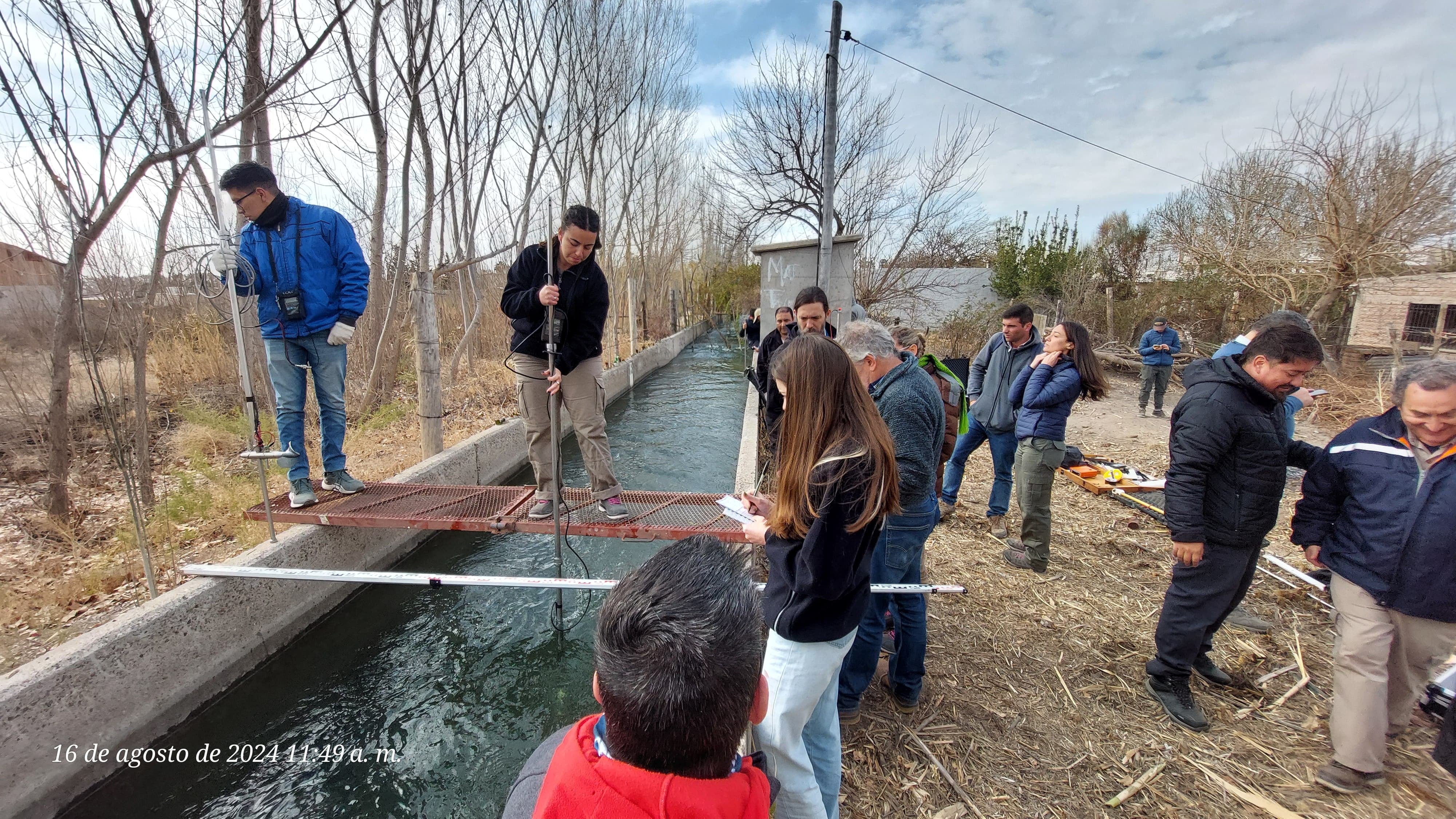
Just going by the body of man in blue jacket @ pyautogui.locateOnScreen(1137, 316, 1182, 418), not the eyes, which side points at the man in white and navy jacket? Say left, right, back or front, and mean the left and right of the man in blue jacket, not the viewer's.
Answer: front

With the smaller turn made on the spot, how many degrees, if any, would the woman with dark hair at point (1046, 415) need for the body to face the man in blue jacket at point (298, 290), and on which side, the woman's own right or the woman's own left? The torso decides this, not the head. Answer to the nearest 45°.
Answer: approximately 45° to the woman's own left

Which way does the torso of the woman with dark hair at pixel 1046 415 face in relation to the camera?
to the viewer's left

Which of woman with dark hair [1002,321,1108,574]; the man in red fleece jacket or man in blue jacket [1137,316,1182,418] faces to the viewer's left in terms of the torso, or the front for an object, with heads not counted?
the woman with dark hair

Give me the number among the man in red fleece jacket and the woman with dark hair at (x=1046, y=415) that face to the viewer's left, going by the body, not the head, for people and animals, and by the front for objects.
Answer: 1

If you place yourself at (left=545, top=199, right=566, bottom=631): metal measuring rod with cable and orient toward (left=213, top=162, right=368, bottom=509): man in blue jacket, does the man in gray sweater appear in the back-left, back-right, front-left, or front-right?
back-left

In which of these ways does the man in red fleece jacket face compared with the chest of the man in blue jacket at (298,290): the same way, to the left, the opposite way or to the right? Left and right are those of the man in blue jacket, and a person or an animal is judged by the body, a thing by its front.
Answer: the opposite way

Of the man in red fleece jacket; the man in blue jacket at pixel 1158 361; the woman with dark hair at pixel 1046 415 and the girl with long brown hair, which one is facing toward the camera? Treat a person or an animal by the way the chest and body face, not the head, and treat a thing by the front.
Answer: the man in blue jacket

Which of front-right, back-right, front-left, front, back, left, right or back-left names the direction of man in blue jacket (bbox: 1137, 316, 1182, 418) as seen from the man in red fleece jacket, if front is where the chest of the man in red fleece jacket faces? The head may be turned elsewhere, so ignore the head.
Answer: front-right

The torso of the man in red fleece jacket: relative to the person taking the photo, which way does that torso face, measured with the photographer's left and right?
facing away from the viewer

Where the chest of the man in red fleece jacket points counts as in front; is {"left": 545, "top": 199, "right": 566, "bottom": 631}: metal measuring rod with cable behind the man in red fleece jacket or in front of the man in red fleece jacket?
in front

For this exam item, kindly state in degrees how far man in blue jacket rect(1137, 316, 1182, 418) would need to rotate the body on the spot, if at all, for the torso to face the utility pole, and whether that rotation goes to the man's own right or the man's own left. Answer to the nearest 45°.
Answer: approximately 45° to the man's own right
